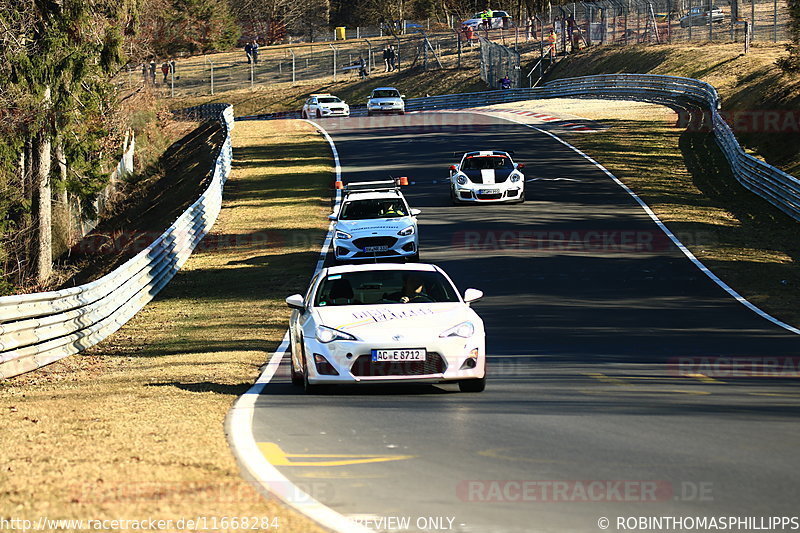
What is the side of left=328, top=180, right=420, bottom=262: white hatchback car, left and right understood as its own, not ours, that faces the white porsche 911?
back

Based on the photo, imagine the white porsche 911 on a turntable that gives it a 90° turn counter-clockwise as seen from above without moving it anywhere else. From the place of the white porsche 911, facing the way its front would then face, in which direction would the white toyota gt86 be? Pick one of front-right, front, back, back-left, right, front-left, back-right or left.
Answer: right

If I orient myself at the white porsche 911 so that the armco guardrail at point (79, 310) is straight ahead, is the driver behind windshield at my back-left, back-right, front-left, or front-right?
front-left

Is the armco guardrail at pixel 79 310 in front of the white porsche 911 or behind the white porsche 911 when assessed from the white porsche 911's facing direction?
in front

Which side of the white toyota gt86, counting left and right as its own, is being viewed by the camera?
front

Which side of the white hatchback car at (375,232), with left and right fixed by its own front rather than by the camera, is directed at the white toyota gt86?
front

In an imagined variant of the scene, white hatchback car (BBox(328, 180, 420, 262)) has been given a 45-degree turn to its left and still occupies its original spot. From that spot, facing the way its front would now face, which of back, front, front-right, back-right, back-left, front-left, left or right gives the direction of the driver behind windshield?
front-right

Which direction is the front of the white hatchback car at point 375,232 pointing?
toward the camera

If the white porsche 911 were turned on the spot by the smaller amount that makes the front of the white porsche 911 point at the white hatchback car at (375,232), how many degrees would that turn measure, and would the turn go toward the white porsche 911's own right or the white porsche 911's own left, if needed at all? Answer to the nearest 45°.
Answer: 0° — it already faces it

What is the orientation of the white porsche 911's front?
toward the camera

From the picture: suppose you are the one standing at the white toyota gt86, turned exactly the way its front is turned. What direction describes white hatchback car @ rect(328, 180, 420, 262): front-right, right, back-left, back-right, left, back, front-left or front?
back
